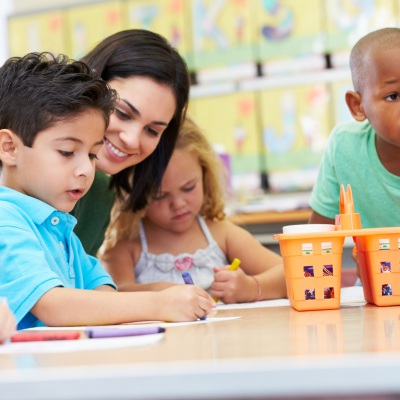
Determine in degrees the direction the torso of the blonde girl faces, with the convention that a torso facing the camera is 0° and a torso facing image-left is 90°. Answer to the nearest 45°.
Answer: approximately 0°

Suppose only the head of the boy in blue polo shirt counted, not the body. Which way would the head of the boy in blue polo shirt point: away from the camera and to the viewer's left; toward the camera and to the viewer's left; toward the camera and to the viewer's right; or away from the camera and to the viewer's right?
toward the camera and to the viewer's right
